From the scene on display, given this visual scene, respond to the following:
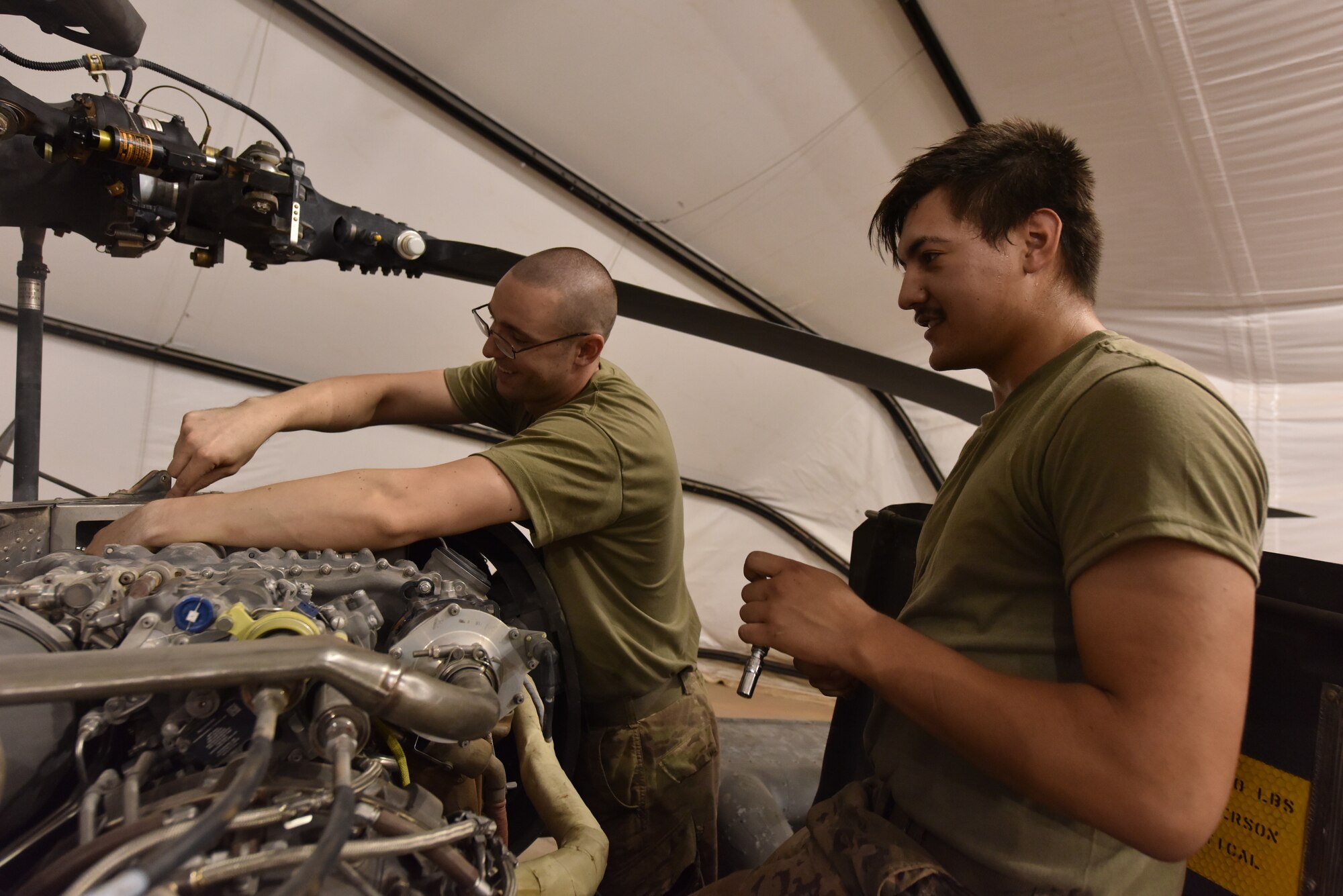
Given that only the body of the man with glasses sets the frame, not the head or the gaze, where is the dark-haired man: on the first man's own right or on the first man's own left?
on the first man's own left

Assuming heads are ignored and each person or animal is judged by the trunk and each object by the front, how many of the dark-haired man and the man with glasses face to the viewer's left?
2

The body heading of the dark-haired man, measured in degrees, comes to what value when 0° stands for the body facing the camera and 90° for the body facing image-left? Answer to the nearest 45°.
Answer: approximately 90°

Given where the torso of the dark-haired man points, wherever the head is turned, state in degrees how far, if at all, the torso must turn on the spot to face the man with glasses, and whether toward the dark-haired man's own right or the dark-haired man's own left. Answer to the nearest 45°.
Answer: approximately 45° to the dark-haired man's own right

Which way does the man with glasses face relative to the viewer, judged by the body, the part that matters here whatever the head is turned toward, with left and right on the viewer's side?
facing to the left of the viewer

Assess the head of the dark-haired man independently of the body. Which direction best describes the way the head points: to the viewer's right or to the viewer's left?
to the viewer's left
